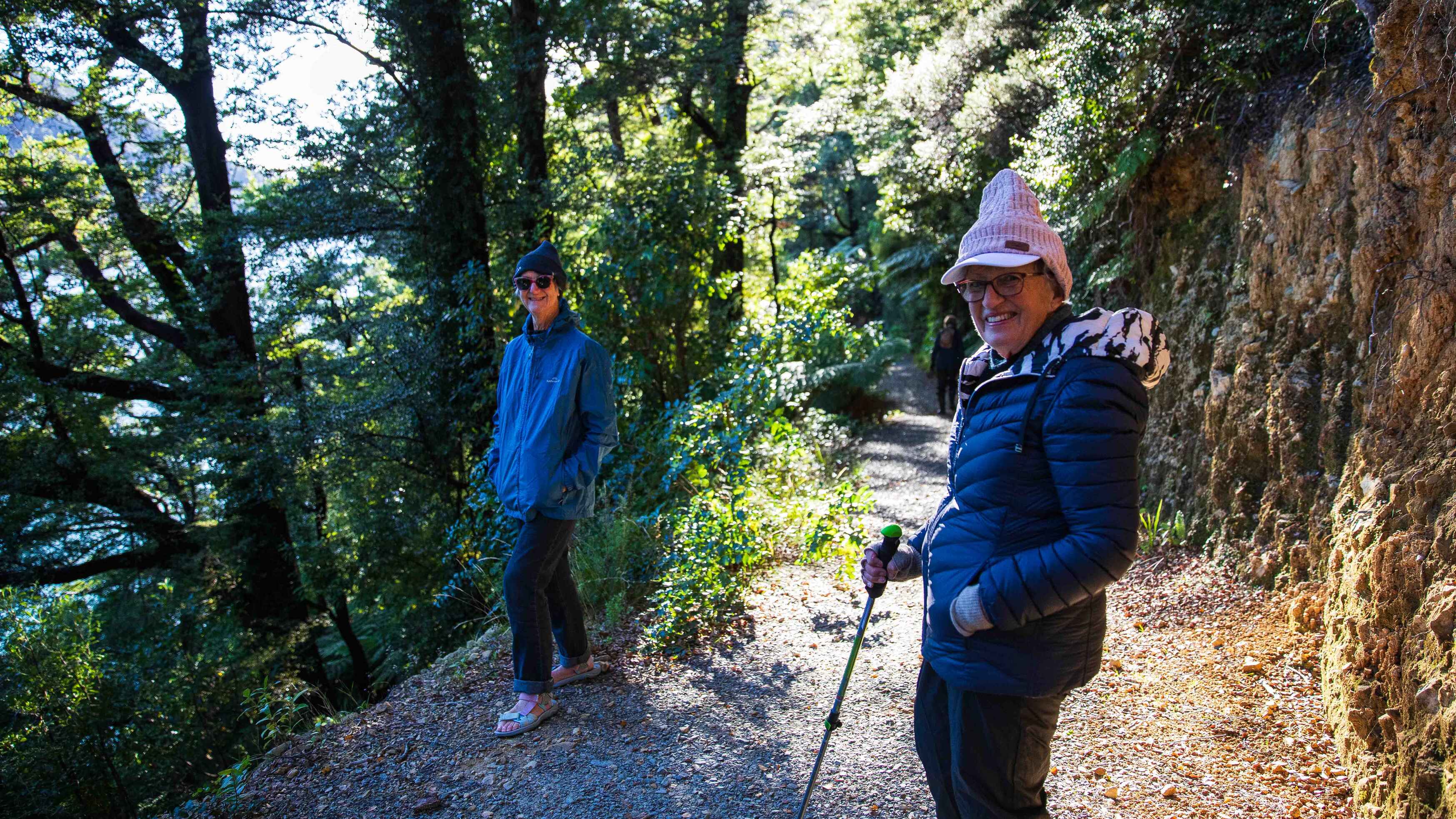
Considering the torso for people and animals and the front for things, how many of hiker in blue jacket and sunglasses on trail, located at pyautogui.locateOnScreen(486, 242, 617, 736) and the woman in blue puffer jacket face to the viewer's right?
0

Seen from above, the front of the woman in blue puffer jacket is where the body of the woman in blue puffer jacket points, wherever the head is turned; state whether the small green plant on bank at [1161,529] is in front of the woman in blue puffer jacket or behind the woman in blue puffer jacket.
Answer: behind

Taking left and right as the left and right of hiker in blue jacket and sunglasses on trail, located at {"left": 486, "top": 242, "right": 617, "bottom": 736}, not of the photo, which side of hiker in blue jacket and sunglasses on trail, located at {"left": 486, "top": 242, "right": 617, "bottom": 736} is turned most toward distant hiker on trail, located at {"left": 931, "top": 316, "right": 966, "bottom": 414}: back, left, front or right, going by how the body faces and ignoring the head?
back

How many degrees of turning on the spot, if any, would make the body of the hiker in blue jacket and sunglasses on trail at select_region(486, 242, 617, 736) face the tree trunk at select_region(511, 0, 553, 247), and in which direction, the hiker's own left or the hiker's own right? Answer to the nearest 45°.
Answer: approximately 135° to the hiker's own right

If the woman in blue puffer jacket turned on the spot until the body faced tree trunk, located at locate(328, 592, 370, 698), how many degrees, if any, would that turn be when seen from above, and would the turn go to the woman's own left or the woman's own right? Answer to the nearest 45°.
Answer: approximately 90° to the woman's own right

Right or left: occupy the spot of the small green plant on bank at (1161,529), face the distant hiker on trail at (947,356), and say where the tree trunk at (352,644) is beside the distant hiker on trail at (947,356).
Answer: left

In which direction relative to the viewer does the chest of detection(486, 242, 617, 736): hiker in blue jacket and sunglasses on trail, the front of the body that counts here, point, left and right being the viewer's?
facing the viewer and to the left of the viewer

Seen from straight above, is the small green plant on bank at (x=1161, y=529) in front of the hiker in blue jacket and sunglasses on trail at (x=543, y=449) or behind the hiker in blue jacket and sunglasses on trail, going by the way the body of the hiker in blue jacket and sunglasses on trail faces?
behind

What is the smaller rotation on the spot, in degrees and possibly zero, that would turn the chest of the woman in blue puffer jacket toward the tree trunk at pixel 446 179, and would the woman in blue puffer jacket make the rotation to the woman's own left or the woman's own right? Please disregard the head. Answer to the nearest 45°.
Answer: approximately 90° to the woman's own right

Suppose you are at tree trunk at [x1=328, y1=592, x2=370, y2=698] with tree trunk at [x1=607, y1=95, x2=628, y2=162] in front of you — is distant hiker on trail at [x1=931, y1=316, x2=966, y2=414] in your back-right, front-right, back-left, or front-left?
front-right

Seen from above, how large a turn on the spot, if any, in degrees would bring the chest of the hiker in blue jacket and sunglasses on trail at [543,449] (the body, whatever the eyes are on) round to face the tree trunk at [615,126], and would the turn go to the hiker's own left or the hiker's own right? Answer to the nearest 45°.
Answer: approximately 135° to the hiker's own right
